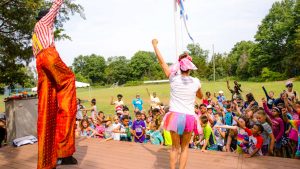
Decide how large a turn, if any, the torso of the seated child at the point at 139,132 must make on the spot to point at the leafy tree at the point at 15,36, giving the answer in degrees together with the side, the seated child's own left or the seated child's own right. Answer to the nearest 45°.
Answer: approximately 135° to the seated child's own right

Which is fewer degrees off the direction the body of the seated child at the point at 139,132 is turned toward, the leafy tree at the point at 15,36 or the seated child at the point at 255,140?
the seated child

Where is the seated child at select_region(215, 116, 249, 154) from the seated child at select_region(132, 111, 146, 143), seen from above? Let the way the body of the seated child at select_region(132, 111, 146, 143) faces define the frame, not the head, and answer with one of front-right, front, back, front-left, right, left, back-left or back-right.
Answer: front-left

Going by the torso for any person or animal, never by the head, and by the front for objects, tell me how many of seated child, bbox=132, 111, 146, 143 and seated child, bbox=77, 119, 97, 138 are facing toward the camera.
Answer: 2
